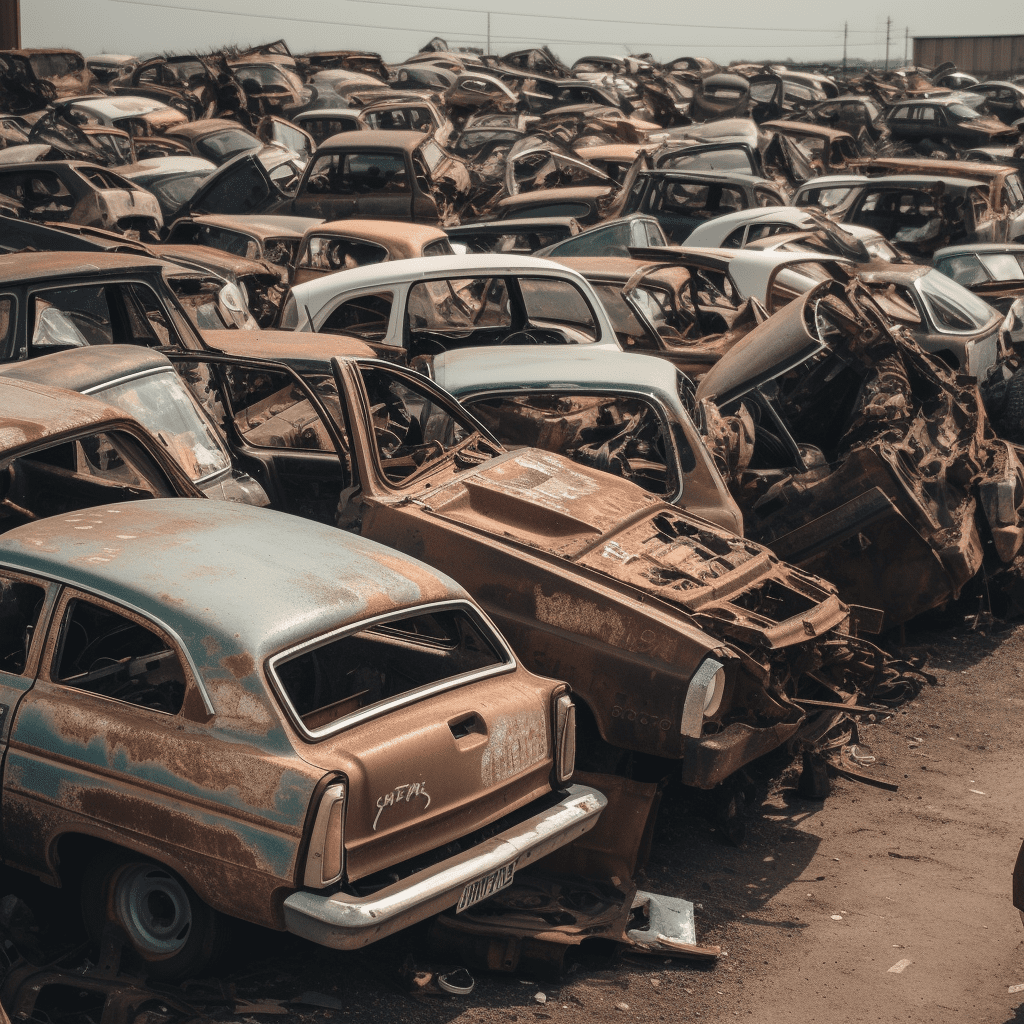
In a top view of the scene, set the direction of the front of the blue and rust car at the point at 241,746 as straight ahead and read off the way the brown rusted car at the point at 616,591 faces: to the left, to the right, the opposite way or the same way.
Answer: the opposite way

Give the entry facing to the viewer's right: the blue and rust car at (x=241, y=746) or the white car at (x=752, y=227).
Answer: the white car

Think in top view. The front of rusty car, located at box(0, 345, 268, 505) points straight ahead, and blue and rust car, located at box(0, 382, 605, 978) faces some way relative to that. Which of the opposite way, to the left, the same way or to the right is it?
the opposite way

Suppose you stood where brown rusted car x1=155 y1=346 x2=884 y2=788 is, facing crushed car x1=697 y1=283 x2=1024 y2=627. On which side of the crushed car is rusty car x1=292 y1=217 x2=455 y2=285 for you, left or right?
left

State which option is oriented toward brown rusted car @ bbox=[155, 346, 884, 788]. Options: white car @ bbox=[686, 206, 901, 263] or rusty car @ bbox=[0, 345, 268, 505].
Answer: the rusty car

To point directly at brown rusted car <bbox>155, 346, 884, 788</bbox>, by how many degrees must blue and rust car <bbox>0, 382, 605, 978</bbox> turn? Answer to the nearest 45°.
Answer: approximately 90° to its right

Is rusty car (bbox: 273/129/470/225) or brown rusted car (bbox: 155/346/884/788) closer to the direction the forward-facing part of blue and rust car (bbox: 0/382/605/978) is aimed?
the rusty car

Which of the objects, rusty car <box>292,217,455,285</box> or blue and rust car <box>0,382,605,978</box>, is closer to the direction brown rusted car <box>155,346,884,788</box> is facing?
the blue and rust car

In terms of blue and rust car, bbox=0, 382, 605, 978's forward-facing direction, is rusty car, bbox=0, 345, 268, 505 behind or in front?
in front

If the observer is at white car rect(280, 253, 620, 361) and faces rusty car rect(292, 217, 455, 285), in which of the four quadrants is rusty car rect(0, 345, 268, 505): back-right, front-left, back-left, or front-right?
back-left
